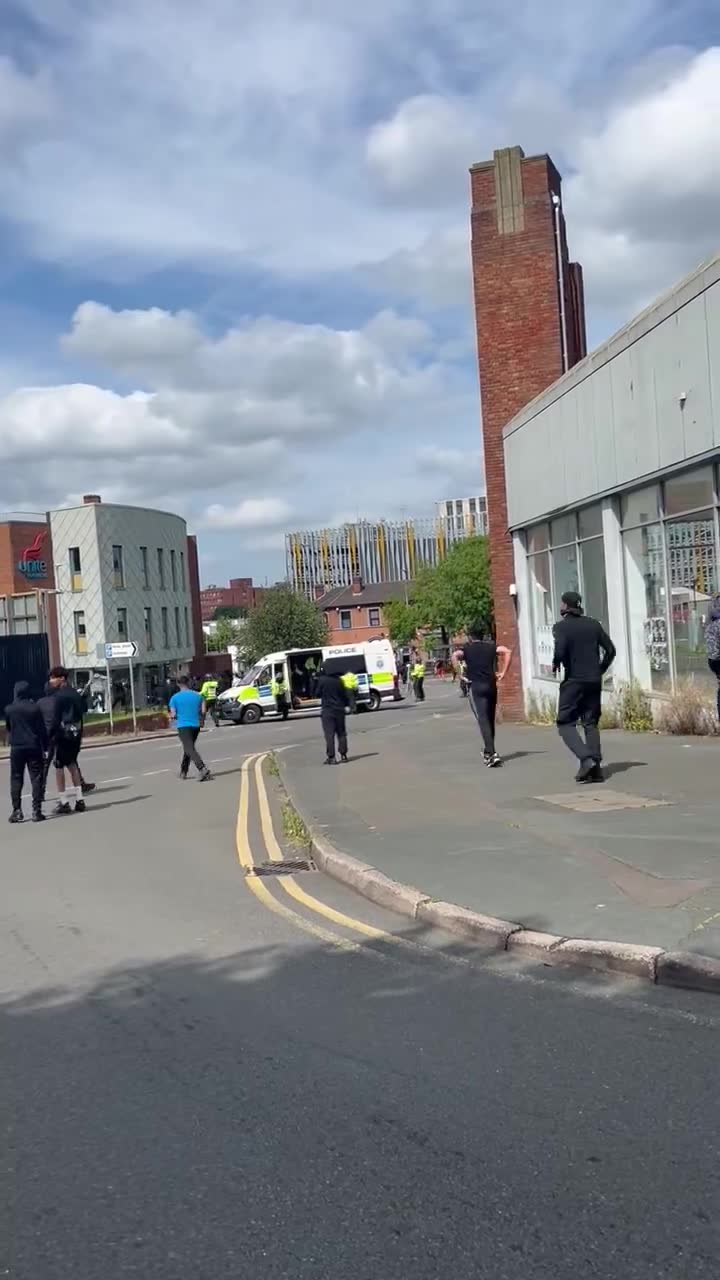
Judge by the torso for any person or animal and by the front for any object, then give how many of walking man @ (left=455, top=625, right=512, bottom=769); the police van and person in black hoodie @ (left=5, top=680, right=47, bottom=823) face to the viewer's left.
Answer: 1

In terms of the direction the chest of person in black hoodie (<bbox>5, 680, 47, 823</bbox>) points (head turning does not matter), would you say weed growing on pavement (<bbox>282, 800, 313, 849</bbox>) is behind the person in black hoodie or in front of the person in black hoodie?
behind

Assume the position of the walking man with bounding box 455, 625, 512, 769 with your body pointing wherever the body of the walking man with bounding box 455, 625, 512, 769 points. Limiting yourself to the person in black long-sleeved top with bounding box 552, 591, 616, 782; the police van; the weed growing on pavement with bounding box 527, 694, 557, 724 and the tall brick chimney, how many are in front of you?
3

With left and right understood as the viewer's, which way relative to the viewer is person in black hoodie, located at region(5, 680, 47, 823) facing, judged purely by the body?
facing away from the viewer

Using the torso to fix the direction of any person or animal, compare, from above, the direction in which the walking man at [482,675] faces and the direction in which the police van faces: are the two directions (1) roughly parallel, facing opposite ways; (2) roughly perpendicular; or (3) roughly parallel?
roughly perpendicular

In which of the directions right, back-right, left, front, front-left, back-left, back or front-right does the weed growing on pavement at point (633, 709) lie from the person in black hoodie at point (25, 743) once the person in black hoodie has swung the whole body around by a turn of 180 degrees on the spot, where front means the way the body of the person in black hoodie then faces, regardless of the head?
left

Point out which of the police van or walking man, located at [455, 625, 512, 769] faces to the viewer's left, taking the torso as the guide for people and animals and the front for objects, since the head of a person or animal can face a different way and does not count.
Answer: the police van

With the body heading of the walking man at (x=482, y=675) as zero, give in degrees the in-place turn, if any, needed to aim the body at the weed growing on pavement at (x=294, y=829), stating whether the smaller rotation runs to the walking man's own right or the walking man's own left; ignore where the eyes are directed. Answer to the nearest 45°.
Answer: approximately 135° to the walking man's own left

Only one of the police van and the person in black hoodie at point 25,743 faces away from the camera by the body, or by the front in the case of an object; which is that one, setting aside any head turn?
the person in black hoodie

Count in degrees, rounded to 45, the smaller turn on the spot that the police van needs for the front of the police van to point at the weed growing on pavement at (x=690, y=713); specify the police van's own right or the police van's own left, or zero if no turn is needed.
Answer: approximately 90° to the police van's own left

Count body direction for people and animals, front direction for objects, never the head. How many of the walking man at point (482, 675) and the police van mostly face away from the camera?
1

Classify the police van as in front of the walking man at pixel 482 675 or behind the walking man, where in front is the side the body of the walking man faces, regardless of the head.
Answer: in front

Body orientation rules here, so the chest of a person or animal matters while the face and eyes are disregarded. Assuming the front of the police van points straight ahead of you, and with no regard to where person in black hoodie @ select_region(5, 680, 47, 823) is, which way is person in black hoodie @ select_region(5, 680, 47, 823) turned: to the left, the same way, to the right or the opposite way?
to the right

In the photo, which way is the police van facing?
to the viewer's left

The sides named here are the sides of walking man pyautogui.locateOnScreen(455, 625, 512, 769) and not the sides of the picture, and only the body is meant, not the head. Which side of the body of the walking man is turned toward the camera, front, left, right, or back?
back
